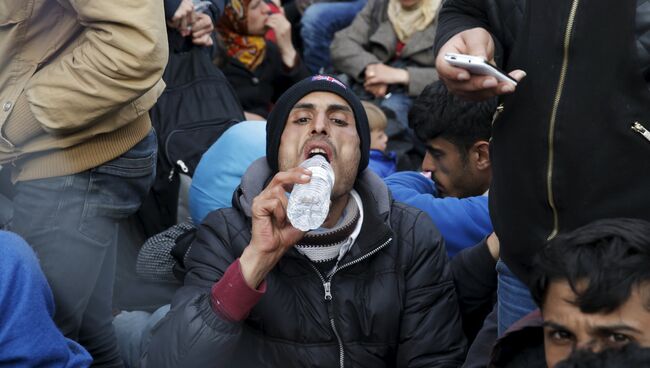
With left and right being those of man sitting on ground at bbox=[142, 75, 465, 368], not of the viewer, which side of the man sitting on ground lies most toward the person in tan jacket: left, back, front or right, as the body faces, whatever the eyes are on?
right

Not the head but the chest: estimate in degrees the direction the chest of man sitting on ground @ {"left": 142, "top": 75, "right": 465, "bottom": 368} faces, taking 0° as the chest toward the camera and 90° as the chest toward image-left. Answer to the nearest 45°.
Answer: approximately 0°

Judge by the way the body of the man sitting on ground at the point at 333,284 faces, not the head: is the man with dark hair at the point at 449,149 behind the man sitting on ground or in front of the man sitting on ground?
behind

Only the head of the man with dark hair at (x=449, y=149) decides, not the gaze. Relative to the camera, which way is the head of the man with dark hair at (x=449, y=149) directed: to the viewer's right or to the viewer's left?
to the viewer's left

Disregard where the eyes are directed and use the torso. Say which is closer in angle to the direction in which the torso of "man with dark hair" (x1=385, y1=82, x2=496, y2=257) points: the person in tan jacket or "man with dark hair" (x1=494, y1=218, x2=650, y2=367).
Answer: the person in tan jacket

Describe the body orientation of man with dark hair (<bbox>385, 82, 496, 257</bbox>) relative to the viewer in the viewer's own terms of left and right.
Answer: facing to the left of the viewer

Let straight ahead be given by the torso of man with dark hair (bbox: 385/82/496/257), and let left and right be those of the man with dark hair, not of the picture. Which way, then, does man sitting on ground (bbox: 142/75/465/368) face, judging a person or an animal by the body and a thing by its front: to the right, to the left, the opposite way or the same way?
to the left

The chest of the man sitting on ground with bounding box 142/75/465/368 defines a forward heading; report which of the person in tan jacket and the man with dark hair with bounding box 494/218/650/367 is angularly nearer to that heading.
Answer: the man with dark hair

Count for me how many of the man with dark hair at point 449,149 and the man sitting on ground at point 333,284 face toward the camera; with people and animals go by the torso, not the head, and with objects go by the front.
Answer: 1
